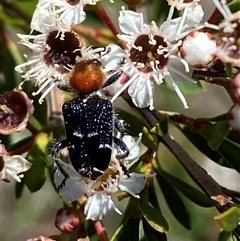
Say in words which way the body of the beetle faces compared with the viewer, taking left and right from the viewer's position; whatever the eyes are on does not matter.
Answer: facing away from the viewer
